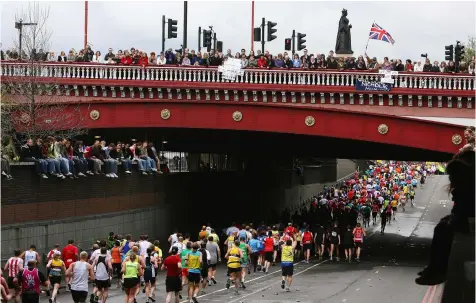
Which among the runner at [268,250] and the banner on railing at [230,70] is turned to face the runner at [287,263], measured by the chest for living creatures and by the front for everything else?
the banner on railing

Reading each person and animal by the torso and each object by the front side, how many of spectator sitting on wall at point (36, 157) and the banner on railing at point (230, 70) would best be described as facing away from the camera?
0

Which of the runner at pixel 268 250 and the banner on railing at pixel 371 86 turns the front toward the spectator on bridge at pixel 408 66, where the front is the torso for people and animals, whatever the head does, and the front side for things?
the runner

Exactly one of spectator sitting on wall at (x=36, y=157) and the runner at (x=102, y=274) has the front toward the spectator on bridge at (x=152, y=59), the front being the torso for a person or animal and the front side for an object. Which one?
the runner

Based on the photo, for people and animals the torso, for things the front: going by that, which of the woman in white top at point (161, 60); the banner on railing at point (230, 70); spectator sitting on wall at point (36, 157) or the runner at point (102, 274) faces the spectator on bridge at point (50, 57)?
the runner

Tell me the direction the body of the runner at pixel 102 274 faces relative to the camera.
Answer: away from the camera

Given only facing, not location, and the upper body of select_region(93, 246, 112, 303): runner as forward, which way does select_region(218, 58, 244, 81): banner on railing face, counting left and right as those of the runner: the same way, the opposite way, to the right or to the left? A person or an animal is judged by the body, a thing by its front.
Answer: the opposite way

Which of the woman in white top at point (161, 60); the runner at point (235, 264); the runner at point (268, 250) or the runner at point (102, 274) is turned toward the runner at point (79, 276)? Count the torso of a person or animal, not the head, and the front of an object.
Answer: the woman in white top

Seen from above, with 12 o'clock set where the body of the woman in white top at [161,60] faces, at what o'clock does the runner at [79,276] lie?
The runner is roughly at 12 o'clock from the woman in white top.

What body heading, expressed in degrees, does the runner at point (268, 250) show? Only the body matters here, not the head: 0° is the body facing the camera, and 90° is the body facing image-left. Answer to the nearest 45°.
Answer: approximately 225°
